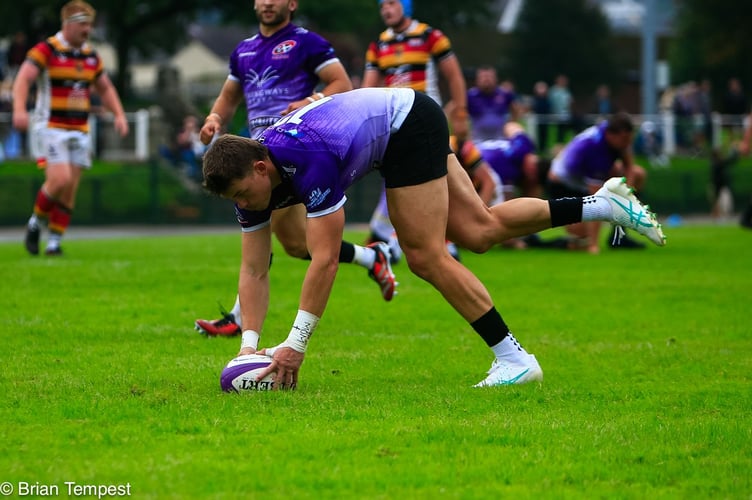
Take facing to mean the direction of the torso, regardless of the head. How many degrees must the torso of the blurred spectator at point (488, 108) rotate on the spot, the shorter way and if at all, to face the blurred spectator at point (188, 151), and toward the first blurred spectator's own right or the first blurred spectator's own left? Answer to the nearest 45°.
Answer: approximately 135° to the first blurred spectator's own right

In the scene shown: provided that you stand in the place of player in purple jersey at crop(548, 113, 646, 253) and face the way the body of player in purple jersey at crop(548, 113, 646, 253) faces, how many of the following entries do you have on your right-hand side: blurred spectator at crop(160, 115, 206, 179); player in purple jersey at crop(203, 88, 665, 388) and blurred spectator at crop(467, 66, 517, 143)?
1

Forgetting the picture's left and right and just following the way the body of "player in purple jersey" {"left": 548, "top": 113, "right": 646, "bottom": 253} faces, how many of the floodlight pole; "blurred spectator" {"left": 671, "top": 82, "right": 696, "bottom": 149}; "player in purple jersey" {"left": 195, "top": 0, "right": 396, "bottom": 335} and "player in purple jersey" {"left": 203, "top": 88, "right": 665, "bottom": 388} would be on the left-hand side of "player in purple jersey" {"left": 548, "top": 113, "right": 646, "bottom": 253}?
2

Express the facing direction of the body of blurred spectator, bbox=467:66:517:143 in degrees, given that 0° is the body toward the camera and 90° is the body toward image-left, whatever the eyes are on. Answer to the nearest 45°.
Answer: approximately 0°

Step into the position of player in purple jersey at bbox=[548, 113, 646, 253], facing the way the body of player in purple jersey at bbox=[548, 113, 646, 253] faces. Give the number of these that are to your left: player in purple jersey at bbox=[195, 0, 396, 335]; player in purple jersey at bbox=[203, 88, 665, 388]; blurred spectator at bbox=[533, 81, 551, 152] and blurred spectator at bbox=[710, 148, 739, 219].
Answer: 2
